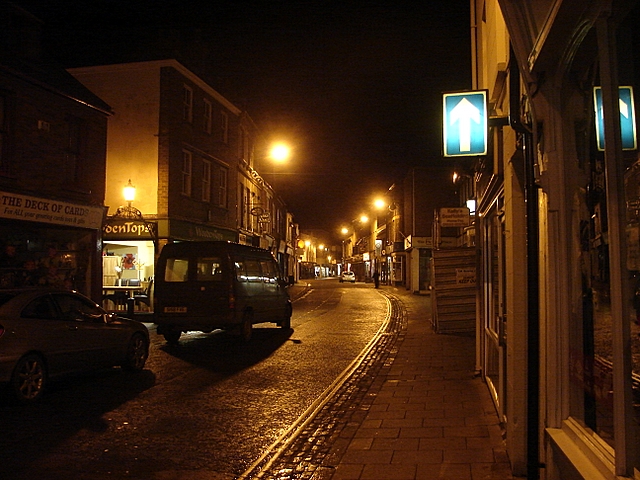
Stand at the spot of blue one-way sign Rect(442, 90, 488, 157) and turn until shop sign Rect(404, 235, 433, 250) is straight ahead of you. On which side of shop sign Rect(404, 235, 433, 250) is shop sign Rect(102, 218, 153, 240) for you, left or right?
left

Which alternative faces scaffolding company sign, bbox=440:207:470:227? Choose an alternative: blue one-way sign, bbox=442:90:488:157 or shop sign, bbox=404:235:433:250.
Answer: shop sign, bbox=404:235:433:250

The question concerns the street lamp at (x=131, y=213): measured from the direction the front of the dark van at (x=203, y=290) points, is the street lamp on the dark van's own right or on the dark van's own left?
on the dark van's own left

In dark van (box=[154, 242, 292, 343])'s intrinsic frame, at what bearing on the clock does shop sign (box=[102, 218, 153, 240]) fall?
The shop sign is roughly at 10 o'clock from the dark van.

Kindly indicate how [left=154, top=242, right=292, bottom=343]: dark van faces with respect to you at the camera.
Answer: facing away from the viewer and to the right of the viewer

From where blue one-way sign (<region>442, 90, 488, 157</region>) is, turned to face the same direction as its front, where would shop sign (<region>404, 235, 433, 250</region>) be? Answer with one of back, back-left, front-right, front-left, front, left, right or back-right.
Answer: back

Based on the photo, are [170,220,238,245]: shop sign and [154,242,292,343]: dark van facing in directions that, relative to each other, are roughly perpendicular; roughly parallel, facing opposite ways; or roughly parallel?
roughly perpendicular

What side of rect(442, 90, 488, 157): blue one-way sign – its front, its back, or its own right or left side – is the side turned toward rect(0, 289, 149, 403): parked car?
right

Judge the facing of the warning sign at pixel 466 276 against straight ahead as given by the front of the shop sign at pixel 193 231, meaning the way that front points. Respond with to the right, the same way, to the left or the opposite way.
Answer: to the right

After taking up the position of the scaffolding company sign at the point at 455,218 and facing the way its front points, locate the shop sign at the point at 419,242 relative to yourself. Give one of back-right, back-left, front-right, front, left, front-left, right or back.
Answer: back

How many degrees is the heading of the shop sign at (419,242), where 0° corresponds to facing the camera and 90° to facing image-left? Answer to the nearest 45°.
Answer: approximately 0°
